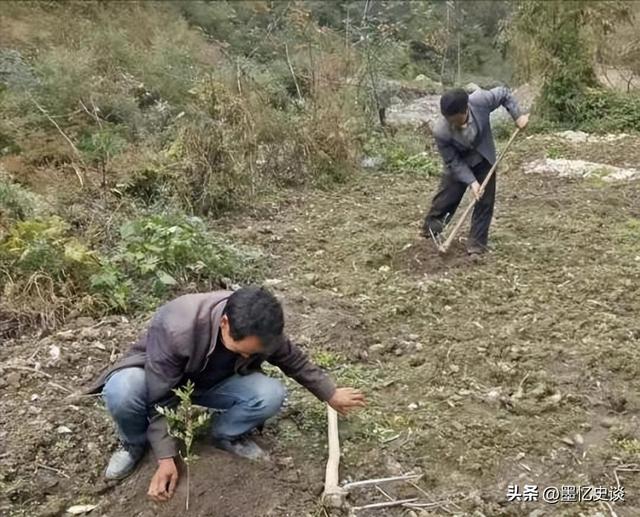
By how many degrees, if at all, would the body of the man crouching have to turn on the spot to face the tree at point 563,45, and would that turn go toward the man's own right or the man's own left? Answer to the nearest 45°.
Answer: approximately 90° to the man's own left

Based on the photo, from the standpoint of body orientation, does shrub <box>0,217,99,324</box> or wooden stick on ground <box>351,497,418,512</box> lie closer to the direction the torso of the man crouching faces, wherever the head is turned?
the wooden stick on ground

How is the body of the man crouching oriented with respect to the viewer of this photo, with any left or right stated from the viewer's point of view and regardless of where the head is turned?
facing the viewer and to the right of the viewer

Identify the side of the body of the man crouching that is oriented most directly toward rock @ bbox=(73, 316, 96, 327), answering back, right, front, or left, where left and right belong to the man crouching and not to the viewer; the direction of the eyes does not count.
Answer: back

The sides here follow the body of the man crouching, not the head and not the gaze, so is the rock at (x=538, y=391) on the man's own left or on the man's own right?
on the man's own left

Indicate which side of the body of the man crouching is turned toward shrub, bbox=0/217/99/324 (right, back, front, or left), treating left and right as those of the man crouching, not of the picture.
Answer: back

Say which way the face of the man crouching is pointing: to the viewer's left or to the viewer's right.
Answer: to the viewer's right

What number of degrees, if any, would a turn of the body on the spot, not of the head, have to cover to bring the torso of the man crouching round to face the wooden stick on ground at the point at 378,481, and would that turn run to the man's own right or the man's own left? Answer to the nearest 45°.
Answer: approximately 45° to the man's own left

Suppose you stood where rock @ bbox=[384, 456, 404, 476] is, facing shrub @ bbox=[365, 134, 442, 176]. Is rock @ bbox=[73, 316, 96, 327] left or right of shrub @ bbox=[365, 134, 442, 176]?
left

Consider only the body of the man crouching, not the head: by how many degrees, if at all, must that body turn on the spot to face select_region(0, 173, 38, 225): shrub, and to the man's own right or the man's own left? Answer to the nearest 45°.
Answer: approximately 180°

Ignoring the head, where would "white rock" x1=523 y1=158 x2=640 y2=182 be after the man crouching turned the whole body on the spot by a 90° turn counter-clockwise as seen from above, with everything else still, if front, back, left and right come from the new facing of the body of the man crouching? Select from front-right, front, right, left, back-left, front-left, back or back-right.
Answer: front

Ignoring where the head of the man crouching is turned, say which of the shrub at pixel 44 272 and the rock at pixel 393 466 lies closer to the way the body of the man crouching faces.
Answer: the rock

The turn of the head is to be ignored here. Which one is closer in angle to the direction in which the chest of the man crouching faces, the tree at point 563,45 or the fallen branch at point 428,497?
the fallen branch

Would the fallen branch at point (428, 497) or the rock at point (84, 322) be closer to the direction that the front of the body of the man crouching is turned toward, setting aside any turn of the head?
the fallen branch

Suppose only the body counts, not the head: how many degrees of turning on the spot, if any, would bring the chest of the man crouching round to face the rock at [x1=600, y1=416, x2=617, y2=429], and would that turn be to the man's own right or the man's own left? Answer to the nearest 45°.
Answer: approximately 45° to the man's own left

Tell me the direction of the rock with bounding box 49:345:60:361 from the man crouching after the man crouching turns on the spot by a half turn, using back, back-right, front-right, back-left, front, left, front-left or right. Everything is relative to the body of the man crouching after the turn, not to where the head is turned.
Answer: front
